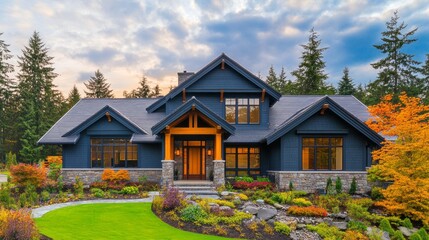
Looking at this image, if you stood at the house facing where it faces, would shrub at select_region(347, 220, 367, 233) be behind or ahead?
ahead

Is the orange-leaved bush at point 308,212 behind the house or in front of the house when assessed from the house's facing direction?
in front

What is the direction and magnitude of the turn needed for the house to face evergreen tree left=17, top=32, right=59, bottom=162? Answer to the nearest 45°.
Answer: approximately 135° to its right

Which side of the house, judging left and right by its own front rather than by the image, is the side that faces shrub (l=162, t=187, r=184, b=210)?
front

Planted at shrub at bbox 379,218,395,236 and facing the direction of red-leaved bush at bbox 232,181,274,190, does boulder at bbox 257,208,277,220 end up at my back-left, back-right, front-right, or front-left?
front-left

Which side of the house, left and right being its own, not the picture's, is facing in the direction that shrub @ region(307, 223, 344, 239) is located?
front

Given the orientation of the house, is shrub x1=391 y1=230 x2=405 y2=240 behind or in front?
in front

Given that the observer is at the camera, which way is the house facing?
facing the viewer

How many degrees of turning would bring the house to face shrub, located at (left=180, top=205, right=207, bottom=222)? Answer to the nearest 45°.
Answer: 0° — it already faces it
